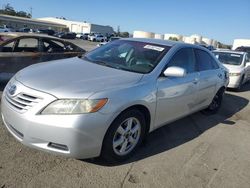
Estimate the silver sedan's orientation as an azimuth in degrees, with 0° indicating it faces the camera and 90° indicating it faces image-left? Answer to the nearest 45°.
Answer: approximately 45°

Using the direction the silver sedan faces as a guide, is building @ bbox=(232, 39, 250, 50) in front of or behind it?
behind

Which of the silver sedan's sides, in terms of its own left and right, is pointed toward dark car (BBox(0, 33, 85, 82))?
right

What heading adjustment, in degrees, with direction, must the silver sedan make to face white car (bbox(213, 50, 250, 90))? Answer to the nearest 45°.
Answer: approximately 180°
